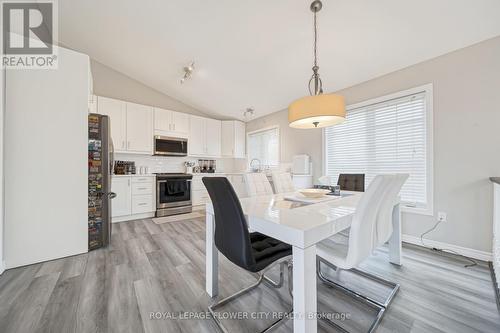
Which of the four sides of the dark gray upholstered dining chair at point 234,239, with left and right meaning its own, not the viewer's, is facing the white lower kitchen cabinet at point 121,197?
left

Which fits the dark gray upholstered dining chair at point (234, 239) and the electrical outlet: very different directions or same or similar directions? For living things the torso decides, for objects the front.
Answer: very different directions

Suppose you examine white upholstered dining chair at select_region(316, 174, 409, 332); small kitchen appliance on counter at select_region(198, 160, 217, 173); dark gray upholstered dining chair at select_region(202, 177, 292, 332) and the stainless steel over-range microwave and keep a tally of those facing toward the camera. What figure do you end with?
2

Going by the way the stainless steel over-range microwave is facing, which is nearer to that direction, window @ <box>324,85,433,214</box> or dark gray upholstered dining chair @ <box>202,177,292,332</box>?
the dark gray upholstered dining chair

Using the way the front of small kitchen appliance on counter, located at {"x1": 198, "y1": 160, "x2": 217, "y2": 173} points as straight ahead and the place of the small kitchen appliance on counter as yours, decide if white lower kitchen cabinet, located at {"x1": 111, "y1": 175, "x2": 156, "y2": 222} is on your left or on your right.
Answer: on your right

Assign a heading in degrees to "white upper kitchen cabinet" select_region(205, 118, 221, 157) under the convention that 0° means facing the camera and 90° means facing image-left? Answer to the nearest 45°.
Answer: approximately 315°
